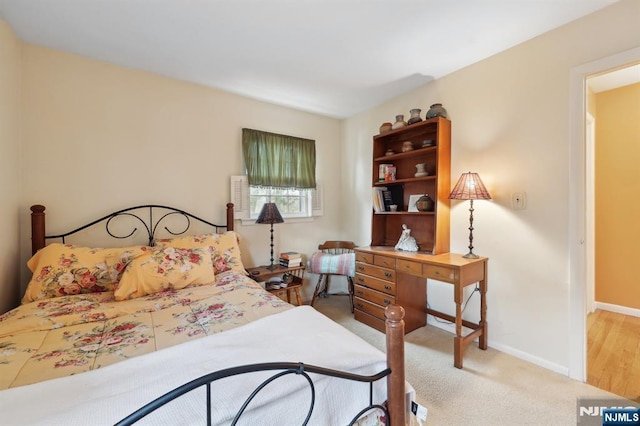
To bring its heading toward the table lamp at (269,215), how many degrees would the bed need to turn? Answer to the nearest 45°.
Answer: approximately 90° to its left

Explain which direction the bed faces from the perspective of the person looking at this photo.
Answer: facing the viewer and to the right of the viewer

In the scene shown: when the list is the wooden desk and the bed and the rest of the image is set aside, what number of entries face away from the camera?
0

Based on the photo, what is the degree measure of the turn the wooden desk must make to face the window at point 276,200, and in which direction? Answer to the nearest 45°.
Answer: approximately 45° to its right

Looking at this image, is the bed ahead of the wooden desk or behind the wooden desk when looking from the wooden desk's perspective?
ahead

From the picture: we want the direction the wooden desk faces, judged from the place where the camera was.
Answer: facing the viewer and to the left of the viewer
